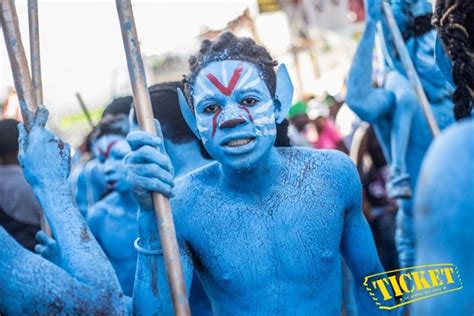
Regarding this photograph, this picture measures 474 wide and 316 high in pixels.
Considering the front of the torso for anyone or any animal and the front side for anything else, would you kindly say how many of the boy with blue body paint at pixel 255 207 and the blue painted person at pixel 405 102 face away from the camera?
0

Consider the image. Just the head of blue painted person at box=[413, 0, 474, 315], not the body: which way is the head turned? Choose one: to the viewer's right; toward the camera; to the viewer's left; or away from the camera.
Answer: away from the camera

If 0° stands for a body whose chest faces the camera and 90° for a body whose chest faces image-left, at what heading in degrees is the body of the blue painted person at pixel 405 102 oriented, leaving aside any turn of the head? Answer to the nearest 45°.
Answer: approximately 45°

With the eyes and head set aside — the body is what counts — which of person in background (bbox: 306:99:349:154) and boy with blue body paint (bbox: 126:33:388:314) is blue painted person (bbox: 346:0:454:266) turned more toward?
the boy with blue body paint

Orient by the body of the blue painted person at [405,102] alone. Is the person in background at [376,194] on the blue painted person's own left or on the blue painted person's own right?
on the blue painted person's own right
